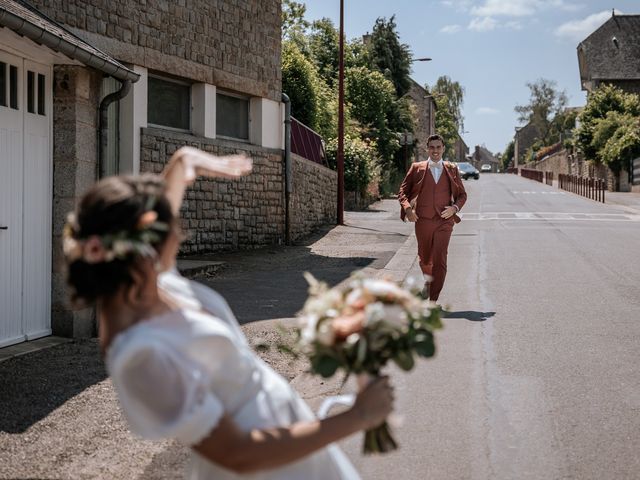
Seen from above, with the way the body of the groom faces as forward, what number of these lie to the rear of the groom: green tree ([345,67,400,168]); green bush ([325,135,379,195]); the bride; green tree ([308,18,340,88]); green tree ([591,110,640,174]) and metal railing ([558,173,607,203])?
5

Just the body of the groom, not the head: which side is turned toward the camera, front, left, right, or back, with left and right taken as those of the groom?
front

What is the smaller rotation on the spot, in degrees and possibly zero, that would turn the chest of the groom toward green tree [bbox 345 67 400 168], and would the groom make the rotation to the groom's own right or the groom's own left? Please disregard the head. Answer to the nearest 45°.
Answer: approximately 180°

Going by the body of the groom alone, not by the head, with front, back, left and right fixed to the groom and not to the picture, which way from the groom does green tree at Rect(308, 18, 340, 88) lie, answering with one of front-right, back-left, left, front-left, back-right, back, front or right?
back

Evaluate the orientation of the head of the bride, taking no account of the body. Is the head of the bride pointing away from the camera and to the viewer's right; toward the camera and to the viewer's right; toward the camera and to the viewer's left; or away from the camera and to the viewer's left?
away from the camera and to the viewer's right

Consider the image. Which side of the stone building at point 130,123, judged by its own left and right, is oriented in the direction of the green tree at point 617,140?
left

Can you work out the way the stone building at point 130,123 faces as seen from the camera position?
facing the viewer and to the right of the viewer

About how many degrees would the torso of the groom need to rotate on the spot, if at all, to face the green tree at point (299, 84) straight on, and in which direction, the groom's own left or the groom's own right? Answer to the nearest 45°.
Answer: approximately 180°

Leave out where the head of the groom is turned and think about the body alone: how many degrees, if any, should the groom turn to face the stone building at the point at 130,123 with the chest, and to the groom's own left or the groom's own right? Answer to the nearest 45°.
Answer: approximately 135° to the groom's own right

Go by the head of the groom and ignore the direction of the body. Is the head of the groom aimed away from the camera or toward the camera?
toward the camera

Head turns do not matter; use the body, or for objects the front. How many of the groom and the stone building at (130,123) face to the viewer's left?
0

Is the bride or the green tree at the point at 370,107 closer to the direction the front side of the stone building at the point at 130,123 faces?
the bride

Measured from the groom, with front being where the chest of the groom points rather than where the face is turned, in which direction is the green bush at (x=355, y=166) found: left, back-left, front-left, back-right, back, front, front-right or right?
back

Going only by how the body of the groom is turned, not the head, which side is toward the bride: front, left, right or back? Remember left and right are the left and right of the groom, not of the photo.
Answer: front

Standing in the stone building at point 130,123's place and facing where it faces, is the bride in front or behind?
in front
